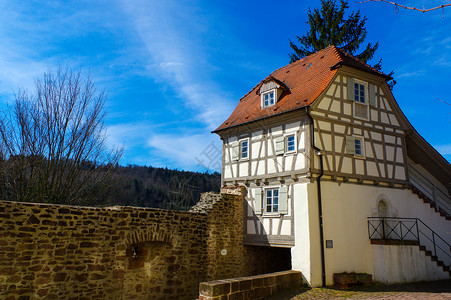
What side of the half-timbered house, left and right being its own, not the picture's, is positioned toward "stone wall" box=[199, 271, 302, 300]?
right

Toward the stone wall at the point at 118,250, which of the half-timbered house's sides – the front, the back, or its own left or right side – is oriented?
right

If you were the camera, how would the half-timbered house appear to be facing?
facing the viewer and to the right of the viewer
